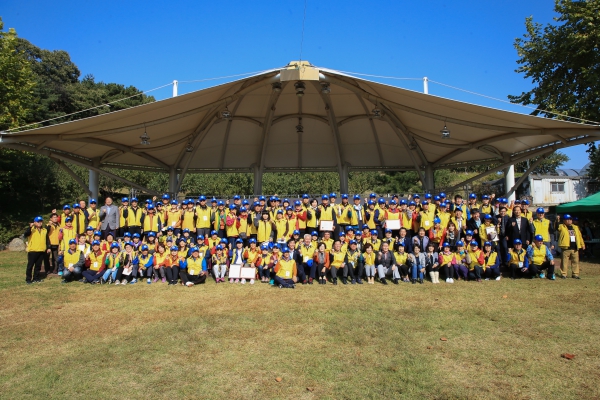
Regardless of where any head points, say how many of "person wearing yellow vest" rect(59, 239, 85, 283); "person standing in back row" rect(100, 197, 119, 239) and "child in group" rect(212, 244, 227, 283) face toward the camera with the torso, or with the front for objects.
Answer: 3

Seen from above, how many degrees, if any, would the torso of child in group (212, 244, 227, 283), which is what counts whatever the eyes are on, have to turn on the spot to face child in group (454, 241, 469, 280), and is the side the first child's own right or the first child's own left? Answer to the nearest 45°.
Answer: approximately 90° to the first child's own left

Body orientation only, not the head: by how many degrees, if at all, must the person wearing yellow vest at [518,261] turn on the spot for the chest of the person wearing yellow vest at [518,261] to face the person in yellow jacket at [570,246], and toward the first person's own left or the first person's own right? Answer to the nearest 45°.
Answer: approximately 135° to the first person's own left

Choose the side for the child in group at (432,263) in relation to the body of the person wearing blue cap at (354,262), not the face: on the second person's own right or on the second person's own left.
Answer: on the second person's own left

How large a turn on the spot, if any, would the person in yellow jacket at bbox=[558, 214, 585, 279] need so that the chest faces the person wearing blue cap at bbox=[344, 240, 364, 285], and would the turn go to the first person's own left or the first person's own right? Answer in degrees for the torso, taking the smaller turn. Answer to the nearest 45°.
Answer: approximately 45° to the first person's own right

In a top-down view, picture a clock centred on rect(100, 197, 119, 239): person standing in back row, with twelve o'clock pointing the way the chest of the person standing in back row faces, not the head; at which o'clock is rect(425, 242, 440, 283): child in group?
The child in group is roughly at 10 o'clock from the person standing in back row.

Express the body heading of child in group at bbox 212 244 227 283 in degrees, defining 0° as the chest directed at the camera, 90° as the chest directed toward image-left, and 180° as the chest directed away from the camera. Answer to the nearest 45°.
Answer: approximately 0°

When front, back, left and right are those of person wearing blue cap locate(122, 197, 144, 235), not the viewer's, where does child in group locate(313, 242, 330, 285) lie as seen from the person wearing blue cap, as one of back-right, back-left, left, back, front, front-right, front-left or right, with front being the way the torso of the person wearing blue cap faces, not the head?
front-left

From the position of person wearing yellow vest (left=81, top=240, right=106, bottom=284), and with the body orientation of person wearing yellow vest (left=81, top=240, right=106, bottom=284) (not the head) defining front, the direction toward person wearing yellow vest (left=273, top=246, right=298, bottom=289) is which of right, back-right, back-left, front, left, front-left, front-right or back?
front-left

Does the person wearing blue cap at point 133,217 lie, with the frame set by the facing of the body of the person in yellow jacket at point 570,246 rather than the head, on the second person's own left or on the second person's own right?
on the second person's own right
